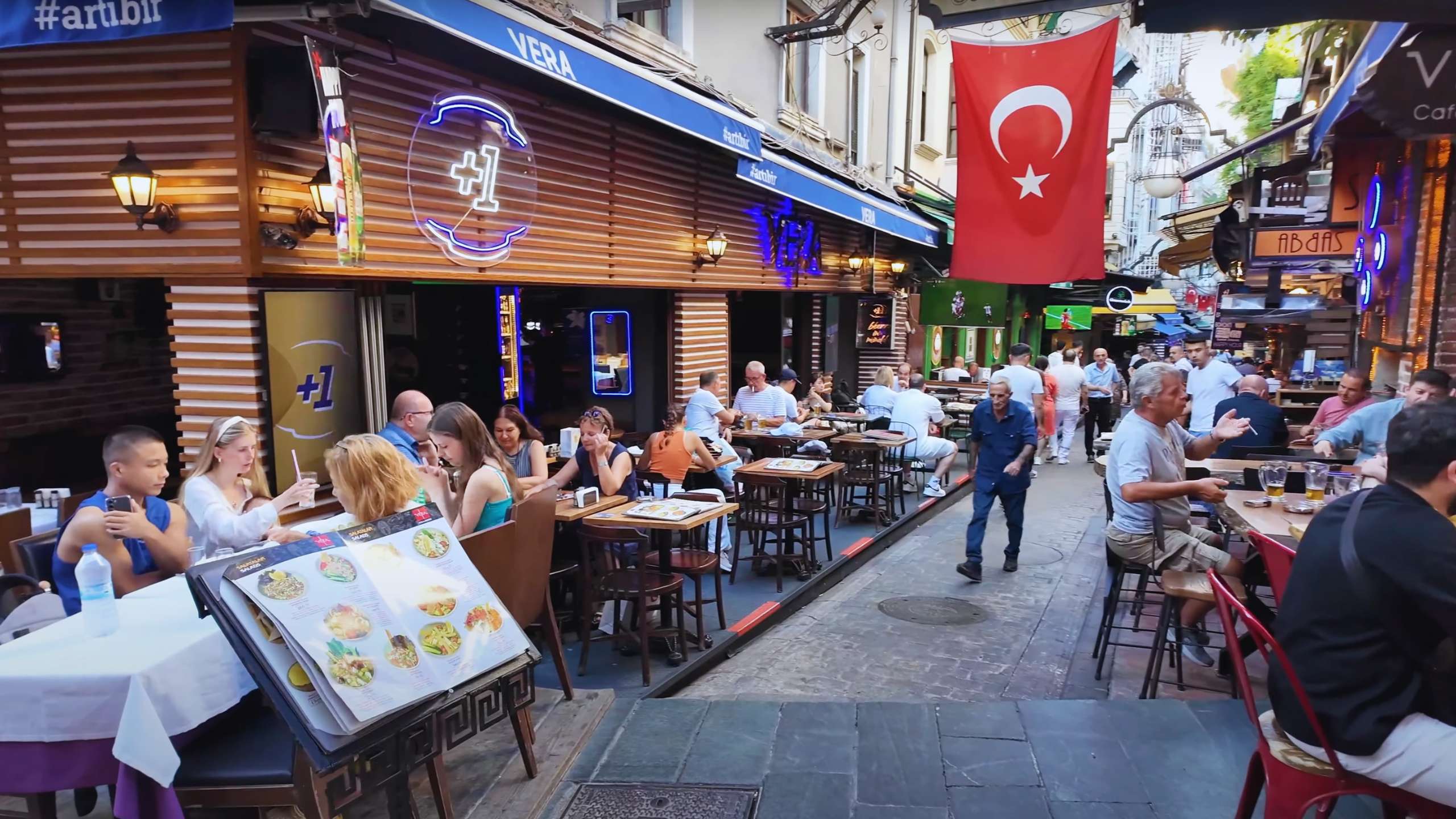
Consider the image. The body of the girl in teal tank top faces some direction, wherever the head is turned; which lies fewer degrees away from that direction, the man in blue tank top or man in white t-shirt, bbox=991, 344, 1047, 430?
the man in blue tank top

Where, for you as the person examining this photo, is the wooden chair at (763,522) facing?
facing away from the viewer and to the right of the viewer

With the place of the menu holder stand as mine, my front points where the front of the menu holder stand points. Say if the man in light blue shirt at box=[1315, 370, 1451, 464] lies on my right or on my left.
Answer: on my left

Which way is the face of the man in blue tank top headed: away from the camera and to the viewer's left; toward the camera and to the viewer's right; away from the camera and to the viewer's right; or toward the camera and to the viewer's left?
toward the camera and to the viewer's right

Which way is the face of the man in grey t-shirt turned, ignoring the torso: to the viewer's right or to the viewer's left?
to the viewer's right

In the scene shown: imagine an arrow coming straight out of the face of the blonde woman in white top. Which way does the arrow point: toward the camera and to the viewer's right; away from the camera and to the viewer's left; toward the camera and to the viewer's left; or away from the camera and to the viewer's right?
toward the camera and to the viewer's right

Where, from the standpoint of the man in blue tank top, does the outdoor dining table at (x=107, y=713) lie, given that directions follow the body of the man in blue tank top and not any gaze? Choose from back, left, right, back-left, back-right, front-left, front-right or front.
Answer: front-right

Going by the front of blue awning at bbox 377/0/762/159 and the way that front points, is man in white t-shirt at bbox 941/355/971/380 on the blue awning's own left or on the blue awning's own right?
on the blue awning's own left

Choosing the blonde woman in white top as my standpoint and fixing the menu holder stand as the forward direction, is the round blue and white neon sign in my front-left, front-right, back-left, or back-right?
back-left
